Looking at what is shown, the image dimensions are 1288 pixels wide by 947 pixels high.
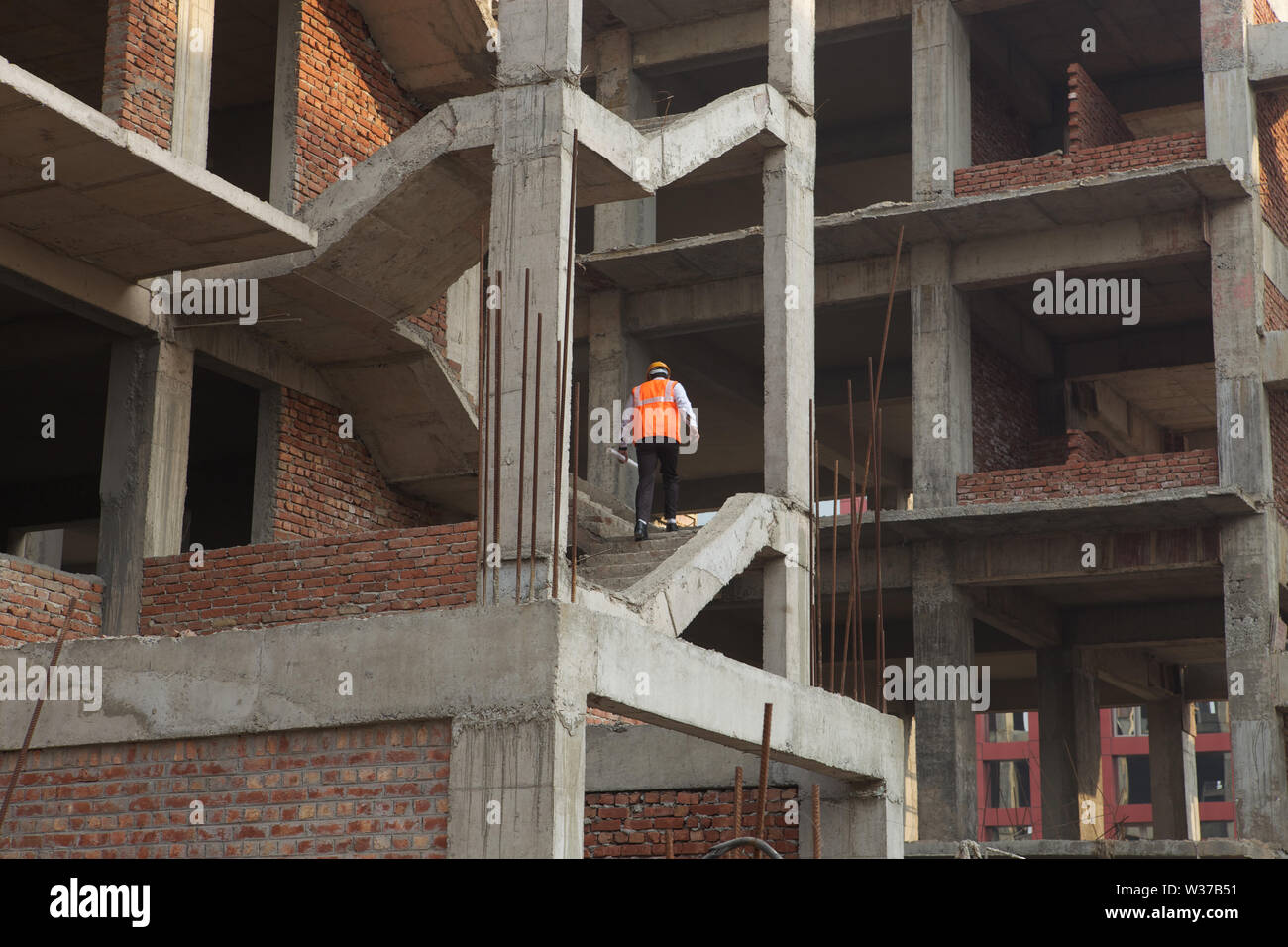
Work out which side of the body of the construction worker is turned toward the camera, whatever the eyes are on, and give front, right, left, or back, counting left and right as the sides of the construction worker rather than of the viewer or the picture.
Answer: back

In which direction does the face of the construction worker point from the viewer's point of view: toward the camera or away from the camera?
away from the camera
